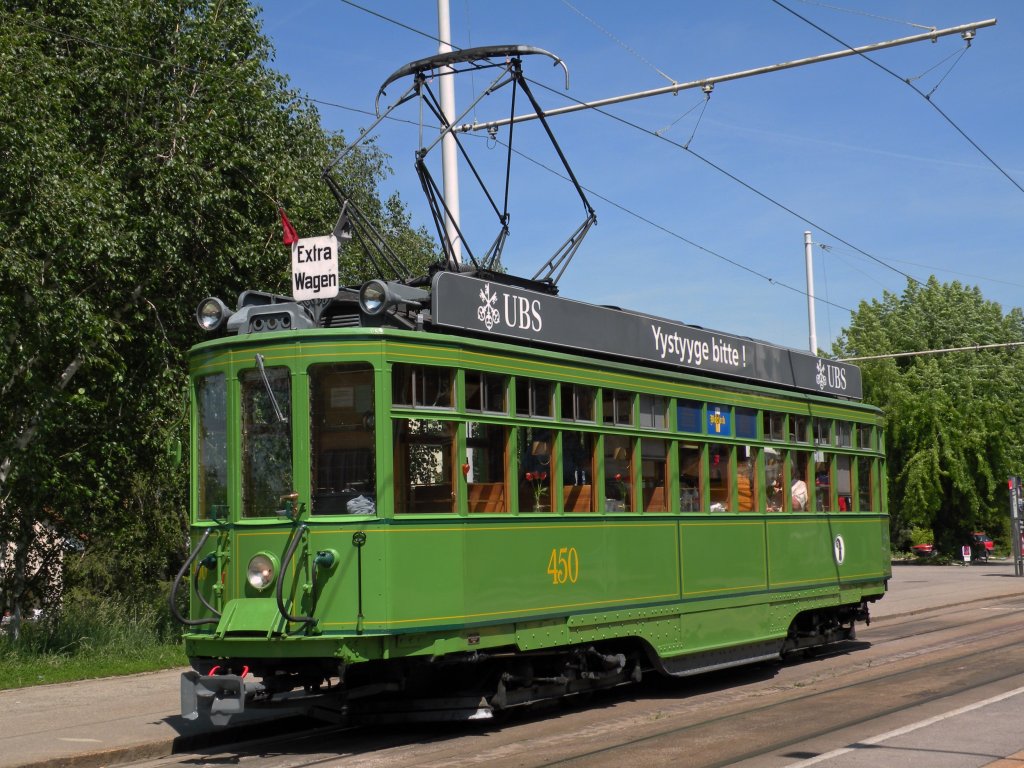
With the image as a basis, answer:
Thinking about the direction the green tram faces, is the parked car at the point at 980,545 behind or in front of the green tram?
behind

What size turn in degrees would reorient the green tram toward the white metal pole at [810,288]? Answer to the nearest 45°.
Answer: approximately 135° to its right

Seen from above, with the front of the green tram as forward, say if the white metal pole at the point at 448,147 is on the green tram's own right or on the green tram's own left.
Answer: on the green tram's own right

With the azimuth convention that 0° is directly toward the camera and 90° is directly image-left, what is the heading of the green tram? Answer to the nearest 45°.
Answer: approximately 45°
